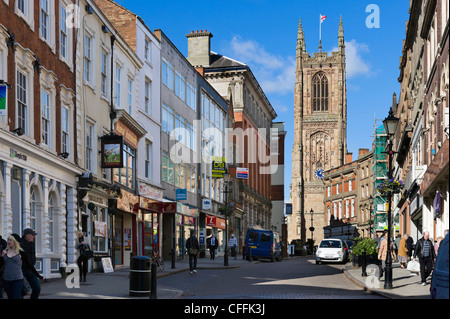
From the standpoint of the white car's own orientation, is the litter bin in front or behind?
in front

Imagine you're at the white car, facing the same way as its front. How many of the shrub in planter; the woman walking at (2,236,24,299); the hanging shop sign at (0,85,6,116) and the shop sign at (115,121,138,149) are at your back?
0

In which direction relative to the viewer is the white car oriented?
toward the camera

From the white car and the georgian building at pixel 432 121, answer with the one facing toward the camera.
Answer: the white car

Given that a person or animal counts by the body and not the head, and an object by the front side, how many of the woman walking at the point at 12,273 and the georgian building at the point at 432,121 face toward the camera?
1

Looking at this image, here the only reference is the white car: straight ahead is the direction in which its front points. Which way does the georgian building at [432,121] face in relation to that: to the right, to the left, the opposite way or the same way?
to the right

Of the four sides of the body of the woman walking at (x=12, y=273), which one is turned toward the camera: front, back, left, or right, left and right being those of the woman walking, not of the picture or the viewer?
front

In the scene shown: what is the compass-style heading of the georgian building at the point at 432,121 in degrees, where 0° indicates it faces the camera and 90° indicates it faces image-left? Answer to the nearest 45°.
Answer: approximately 90°

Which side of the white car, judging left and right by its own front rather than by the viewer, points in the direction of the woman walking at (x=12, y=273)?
front

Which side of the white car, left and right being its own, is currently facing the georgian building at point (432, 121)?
front
